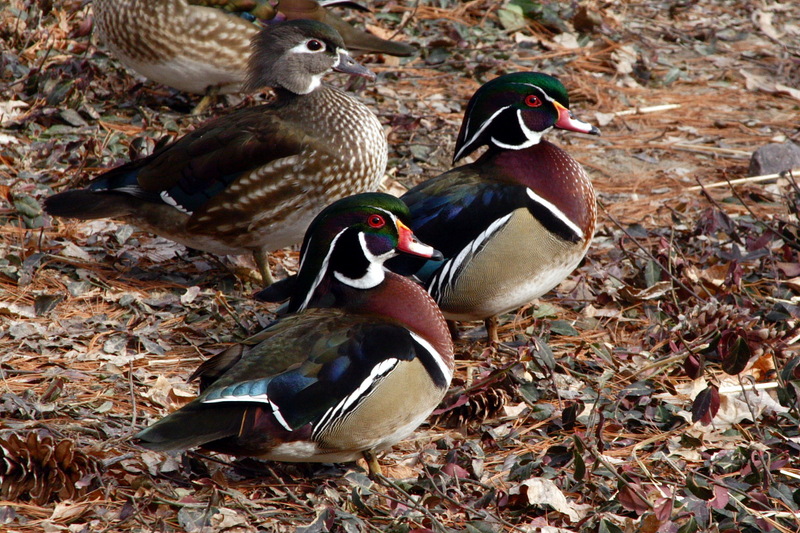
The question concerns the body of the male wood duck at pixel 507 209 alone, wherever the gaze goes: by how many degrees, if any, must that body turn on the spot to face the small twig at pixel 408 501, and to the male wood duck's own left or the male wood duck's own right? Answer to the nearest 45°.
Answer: approximately 90° to the male wood duck's own right

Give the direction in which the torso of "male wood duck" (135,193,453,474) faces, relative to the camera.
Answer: to the viewer's right

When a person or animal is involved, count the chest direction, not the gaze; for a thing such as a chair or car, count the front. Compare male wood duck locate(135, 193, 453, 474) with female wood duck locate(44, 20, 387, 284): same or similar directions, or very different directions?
same or similar directions

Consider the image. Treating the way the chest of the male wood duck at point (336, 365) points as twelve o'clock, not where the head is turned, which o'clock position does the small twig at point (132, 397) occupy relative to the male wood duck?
The small twig is roughly at 7 o'clock from the male wood duck.

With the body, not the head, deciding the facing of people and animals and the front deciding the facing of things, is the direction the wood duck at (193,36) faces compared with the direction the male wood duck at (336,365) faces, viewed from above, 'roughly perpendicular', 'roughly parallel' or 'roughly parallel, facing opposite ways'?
roughly parallel, facing opposite ways

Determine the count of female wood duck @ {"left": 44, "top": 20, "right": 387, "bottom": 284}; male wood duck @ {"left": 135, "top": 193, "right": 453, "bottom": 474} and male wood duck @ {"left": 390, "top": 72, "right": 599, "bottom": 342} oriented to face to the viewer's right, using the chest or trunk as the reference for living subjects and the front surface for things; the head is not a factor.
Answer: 3

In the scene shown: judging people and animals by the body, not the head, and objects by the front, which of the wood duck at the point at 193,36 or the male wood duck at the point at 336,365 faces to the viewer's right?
the male wood duck

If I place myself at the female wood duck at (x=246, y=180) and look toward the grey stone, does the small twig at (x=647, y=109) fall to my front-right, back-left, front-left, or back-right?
front-left

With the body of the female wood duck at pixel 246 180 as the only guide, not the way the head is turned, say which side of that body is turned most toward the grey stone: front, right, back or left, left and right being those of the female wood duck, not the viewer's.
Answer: front

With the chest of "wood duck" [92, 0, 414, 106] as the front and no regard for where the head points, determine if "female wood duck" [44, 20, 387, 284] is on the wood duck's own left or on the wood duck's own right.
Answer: on the wood duck's own left

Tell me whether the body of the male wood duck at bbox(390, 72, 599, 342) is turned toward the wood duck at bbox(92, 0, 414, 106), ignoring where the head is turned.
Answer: no

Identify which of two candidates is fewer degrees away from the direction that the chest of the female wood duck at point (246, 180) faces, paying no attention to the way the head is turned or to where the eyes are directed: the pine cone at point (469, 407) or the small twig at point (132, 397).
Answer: the pine cone

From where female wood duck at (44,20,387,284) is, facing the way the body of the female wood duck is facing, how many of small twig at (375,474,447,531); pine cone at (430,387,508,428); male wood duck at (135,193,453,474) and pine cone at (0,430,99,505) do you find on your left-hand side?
0

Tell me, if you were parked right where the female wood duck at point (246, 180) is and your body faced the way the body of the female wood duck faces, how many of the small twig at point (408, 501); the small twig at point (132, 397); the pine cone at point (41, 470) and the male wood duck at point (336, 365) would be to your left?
0

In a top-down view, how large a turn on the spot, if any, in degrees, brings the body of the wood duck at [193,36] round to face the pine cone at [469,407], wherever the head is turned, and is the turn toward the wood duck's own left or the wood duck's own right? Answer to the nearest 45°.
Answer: approximately 90° to the wood duck's own left

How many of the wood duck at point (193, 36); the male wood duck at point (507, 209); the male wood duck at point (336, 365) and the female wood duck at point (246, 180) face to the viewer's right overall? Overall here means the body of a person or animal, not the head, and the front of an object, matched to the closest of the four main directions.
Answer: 3

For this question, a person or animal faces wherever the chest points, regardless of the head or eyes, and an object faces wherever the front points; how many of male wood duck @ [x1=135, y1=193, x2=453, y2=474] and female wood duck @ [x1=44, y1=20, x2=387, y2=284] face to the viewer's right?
2

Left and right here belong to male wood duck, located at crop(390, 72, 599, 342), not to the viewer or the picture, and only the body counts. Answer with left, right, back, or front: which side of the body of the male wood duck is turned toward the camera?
right

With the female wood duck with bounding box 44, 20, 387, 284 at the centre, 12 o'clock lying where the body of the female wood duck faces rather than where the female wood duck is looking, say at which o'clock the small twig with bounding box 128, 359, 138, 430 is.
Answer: The small twig is roughly at 4 o'clock from the female wood duck.

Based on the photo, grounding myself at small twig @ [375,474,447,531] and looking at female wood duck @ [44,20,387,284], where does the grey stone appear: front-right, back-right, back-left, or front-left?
front-right

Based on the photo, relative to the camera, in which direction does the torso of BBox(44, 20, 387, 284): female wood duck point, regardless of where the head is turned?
to the viewer's right
